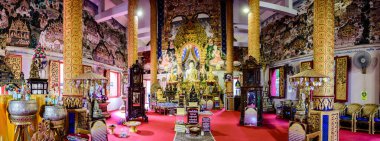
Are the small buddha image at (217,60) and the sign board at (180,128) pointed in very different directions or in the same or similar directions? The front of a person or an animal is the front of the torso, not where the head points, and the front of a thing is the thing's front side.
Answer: same or similar directions

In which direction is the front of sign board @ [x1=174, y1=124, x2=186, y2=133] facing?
toward the camera

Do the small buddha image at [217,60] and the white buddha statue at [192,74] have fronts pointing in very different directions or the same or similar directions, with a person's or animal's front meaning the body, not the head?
same or similar directions

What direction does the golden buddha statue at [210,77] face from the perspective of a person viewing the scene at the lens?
facing the viewer

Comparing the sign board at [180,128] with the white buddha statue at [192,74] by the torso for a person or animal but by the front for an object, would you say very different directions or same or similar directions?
same or similar directions

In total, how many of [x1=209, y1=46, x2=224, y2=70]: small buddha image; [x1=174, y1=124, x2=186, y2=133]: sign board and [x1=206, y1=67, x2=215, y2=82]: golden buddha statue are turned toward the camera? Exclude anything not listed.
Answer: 3

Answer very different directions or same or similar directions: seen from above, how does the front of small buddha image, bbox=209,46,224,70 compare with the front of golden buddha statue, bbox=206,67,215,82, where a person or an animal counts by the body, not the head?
same or similar directions

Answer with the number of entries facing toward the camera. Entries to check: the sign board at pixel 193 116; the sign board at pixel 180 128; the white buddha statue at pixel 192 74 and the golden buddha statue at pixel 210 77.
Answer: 4

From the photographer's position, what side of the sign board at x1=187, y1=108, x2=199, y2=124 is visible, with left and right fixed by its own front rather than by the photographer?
front
